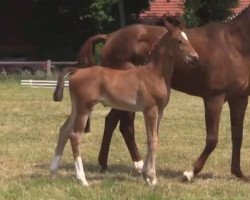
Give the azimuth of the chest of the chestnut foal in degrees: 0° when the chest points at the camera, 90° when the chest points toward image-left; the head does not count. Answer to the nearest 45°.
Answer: approximately 270°

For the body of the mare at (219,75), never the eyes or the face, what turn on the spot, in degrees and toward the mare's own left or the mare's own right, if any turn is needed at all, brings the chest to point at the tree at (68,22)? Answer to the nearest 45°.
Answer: approximately 90° to the mare's own left

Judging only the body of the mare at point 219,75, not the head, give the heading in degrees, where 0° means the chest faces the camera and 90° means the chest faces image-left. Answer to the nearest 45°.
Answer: approximately 270°

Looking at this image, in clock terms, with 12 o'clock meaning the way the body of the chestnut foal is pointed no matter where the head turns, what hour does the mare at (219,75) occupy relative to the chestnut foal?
The mare is roughly at 11 o'clock from the chestnut foal.

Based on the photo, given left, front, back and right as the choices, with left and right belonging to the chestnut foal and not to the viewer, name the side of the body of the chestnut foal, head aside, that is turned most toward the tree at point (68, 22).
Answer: left

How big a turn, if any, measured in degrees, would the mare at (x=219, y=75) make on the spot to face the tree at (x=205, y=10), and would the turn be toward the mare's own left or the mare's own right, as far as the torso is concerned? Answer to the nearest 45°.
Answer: approximately 90° to the mare's own left

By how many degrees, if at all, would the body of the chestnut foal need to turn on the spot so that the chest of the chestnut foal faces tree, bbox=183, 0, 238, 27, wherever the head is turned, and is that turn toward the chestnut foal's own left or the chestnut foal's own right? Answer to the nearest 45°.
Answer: approximately 90° to the chestnut foal's own left

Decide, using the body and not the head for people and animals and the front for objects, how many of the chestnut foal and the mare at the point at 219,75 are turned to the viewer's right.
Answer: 2
